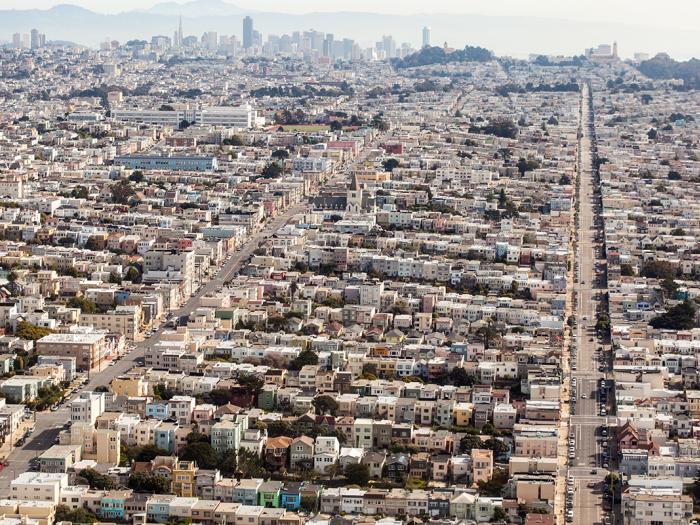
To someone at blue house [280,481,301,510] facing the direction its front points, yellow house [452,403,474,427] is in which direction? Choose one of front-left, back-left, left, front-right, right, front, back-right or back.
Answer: back-left

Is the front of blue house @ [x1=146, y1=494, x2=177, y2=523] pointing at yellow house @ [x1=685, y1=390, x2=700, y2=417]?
no

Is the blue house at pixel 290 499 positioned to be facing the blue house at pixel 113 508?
no

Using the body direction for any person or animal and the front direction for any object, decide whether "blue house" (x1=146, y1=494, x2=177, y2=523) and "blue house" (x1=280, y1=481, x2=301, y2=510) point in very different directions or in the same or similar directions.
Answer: same or similar directions

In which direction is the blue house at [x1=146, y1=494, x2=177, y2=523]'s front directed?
toward the camera

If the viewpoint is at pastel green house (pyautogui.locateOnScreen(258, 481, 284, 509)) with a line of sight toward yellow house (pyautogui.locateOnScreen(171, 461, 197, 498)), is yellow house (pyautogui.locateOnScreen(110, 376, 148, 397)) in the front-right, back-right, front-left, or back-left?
front-right

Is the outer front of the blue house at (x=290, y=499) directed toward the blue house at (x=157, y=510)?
no

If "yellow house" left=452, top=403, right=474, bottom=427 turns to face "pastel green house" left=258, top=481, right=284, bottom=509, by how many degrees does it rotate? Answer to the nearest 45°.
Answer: approximately 45° to its right

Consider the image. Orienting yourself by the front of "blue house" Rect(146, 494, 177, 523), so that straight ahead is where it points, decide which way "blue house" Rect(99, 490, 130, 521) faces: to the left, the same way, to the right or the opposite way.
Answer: the same way

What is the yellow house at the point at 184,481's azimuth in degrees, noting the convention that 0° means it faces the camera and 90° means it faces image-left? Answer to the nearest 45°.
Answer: approximately 0°

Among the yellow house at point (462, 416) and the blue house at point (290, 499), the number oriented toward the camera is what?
2

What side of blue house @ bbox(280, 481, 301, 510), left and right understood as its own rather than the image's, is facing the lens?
front

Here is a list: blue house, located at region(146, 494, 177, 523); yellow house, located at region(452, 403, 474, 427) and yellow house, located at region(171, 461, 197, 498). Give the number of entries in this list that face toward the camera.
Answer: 3

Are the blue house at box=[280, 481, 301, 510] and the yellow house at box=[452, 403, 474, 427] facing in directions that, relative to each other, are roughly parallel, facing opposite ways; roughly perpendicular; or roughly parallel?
roughly parallel

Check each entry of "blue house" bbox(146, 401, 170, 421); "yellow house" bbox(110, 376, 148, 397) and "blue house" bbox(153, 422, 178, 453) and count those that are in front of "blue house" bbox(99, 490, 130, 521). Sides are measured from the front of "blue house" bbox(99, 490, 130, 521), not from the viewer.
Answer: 0
